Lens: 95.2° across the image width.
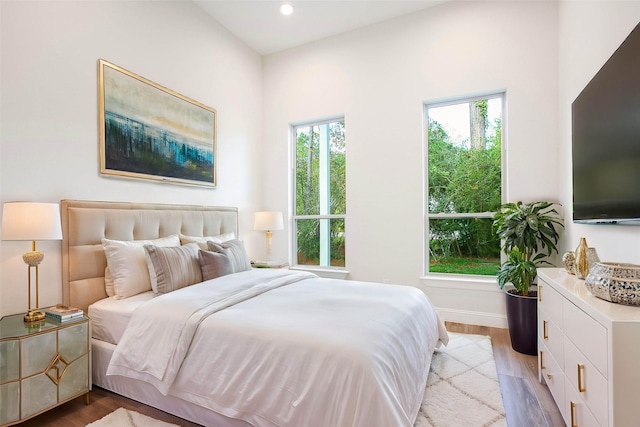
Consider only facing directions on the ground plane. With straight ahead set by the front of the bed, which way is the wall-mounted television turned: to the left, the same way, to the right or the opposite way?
the opposite way

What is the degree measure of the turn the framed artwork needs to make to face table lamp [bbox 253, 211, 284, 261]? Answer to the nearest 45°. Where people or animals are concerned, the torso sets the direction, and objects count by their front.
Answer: approximately 45° to its left

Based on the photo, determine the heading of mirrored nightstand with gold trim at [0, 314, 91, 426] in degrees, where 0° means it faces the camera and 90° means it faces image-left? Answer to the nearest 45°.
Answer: approximately 315°

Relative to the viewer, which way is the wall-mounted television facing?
to the viewer's left

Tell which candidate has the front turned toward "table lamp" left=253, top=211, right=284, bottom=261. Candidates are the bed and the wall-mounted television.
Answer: the wall-mounted television

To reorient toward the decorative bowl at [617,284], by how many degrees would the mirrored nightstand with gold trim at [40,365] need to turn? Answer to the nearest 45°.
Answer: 0° — it already faces it

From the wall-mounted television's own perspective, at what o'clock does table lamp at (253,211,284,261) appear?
The table lamp is roughly at 12 o'clock from the wall-mounted television.

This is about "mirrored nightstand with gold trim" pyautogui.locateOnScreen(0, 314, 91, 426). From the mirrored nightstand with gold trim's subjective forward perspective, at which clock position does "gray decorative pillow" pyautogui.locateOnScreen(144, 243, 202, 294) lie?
The gray decorative pillow is roughly at 10 o'clock from the mirrored nightstand with gold trim.

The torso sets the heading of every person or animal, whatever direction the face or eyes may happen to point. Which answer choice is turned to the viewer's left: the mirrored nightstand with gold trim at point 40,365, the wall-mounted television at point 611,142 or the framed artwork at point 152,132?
the wall-mounted television
